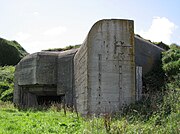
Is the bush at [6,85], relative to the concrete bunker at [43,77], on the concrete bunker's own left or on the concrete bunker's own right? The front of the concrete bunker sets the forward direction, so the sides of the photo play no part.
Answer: on the concrete bunker's own right
